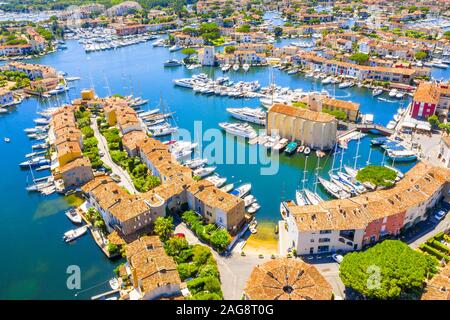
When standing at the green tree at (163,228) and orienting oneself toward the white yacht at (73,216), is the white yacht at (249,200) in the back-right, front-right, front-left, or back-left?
back-right

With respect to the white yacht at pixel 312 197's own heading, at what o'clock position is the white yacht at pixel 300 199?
the white yacht at pixel 300 199 is roughly at 10 o'clock from the white yacht at pixel 312 197.

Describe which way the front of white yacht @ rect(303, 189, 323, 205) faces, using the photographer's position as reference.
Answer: facing away from the viewer and to the left of the viewer

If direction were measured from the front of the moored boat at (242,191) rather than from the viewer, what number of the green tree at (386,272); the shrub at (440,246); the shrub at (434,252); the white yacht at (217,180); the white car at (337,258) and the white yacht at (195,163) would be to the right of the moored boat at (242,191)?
4

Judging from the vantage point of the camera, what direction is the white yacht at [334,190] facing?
facing away from the viewer and to the left of the viewer

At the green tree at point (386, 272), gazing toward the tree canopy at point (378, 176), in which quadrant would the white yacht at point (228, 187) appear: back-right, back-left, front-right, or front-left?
front-left

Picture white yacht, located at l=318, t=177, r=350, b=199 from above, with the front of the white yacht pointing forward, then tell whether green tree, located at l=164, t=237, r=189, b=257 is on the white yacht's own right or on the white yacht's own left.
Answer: on the white yacht's own left

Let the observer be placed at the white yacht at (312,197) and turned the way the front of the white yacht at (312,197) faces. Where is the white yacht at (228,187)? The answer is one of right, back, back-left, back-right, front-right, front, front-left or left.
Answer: front-left

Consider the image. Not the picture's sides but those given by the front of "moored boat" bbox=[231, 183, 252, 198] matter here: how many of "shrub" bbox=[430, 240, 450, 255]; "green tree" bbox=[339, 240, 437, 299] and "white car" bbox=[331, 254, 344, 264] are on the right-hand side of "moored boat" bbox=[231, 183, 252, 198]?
3

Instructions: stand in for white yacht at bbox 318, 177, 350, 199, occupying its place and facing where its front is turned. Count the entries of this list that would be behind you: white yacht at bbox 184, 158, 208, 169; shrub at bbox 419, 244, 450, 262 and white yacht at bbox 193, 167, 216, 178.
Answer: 1

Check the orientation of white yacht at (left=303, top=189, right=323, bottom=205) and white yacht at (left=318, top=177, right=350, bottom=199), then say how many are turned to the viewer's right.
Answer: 0

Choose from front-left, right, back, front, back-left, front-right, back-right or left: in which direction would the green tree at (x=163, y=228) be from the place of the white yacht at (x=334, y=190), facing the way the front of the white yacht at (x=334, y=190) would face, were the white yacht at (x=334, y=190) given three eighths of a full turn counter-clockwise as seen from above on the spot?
front-right
